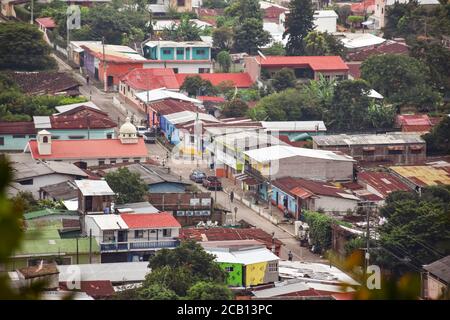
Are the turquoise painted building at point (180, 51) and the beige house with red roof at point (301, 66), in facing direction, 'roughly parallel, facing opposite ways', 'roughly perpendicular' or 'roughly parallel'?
roughly parallel

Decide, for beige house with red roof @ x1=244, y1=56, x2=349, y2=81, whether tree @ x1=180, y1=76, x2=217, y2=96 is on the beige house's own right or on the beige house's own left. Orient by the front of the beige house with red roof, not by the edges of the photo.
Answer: on the beige house's own right

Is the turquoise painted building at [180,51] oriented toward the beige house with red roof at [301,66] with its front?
no

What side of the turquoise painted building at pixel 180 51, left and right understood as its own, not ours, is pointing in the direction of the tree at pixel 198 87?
front

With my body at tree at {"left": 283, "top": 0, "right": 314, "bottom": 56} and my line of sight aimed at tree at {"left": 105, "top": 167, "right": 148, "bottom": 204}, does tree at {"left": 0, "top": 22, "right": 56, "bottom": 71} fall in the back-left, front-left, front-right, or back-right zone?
front-right

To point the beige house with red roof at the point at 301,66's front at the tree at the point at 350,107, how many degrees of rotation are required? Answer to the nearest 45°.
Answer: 0° — it already faces it

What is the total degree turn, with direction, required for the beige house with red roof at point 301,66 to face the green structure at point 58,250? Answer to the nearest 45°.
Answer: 0° — it already faces it

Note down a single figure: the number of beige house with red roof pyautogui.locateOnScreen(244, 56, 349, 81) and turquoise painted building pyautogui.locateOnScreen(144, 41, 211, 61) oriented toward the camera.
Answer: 2

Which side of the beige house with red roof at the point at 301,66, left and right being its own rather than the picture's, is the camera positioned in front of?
front

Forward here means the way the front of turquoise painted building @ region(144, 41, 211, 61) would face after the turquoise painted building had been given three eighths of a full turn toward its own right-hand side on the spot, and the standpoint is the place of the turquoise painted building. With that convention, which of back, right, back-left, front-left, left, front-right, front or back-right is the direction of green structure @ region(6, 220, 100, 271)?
back-left

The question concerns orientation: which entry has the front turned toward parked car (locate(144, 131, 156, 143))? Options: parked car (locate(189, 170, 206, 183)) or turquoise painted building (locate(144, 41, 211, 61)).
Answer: the turquoise painted building

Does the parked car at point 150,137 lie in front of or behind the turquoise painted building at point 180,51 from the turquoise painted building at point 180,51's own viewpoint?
in front

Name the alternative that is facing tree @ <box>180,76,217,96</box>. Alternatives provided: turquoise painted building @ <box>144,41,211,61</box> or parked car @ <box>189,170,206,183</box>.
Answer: the turquoise painted building

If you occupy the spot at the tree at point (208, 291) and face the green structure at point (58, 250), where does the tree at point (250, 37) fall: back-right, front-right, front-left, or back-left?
front-right
